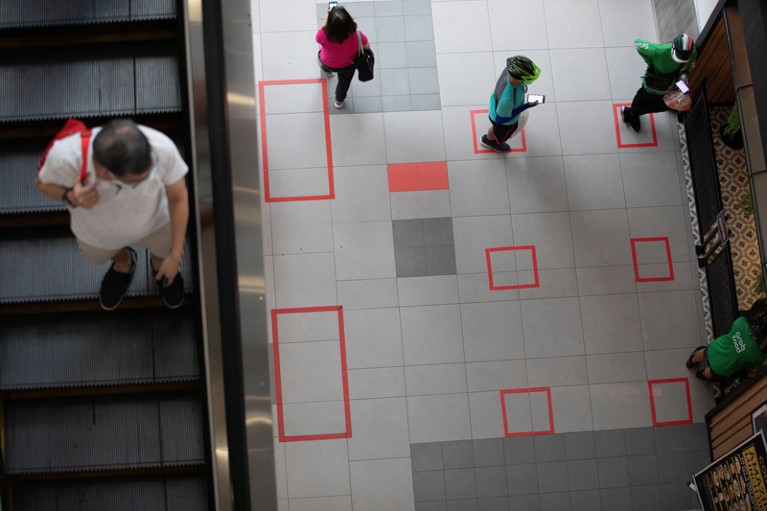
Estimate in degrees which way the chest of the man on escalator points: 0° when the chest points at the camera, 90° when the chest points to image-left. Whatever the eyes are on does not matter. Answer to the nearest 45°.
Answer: approximately 0°

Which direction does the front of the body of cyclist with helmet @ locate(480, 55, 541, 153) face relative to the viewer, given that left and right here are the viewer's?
facing to the right of the viewer
